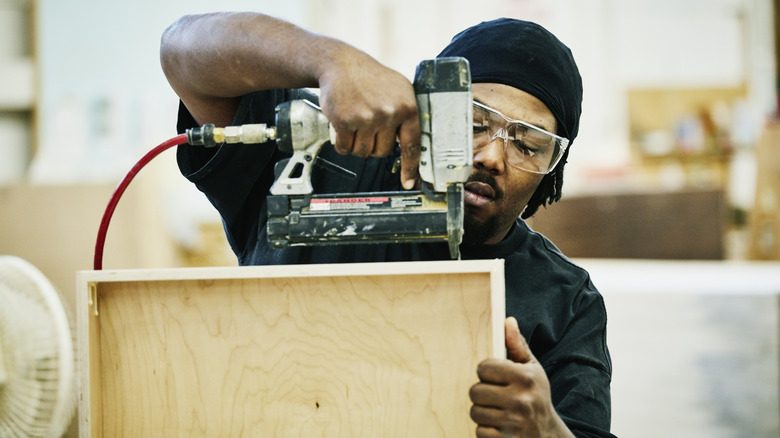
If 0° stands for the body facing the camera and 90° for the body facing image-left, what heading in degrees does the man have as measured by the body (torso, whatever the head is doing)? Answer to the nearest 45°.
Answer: approximately 0°

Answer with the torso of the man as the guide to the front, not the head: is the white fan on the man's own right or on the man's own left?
on the man's own right

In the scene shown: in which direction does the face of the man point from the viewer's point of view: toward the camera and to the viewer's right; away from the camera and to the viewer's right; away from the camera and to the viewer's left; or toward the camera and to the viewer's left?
toward the camera and to the viewer's left
